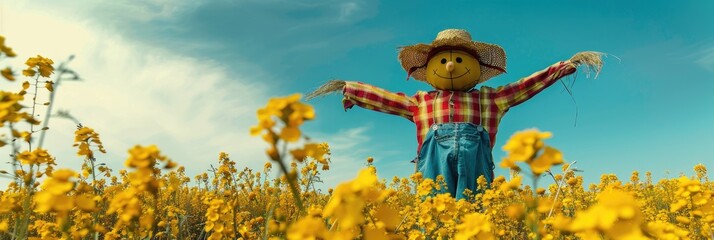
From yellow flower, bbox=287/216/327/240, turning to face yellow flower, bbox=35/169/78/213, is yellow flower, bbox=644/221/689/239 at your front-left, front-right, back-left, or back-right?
back-right

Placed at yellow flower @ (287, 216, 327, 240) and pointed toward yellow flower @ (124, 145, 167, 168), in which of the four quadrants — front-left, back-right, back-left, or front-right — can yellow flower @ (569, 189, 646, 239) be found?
back-right

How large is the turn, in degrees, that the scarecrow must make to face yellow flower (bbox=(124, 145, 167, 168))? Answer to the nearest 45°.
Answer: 0° — it already faces it

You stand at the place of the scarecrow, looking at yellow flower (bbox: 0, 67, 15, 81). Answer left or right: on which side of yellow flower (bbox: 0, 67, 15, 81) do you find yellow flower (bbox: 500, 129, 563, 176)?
left

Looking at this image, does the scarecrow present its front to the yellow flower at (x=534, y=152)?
yes

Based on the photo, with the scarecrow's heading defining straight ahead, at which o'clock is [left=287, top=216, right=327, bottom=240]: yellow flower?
The yellow flower is roughly at 12 o'clock from the scarecrow.

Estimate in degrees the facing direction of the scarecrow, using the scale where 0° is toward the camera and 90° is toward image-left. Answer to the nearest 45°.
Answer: approximately 0°

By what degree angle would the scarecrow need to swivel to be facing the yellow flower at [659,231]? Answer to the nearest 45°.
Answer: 0° — it already faces it

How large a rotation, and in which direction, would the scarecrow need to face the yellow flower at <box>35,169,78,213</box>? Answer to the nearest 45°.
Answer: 0° — it already faces it

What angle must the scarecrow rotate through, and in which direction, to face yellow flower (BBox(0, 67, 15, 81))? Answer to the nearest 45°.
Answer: approximately 45° to its right

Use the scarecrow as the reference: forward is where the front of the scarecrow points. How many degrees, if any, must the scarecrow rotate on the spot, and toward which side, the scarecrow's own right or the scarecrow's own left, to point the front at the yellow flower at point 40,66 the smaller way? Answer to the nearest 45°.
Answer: approximately 45° to the scarecrow's own right
